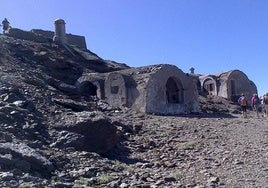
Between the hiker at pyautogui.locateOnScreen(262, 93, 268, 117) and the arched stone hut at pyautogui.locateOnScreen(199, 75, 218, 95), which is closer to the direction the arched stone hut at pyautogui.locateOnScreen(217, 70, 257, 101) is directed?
the hiker

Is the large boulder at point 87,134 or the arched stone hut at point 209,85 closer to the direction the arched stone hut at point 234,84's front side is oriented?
the large boulder

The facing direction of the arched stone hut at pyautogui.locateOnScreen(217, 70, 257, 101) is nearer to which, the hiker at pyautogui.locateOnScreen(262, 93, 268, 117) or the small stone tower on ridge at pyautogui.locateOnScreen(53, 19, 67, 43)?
the hiker

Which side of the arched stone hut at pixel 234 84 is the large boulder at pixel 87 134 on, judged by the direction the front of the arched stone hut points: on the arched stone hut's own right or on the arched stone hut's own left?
on the arched stone hut's own right

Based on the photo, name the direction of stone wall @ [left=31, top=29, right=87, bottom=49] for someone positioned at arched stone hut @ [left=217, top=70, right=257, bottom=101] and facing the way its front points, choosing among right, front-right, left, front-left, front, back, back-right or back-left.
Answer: back-right

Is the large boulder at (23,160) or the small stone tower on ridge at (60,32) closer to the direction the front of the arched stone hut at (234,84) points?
the large boulder

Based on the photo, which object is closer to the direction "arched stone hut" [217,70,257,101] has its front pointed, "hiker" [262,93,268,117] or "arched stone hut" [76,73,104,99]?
the hiker

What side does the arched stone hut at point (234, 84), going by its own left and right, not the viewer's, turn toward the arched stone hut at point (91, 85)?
right

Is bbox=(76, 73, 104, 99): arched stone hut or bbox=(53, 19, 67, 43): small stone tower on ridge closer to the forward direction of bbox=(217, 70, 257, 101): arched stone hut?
the arched stone hut
